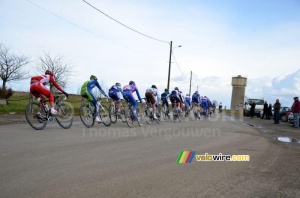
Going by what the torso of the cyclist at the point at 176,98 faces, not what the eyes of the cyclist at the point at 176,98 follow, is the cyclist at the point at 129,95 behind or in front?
behind

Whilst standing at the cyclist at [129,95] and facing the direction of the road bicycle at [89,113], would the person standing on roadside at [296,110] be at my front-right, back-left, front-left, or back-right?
back-left

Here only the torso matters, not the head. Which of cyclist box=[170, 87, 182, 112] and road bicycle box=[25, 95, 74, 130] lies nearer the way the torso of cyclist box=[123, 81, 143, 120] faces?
the cyclist

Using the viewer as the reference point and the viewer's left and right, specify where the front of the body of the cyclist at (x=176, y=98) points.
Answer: facing away from the viewer and to the right of the viewer

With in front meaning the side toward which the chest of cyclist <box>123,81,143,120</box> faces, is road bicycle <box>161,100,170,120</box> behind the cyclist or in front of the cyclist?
in front

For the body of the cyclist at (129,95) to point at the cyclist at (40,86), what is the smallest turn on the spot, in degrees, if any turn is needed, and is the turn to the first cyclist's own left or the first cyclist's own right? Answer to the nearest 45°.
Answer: approximately 180°

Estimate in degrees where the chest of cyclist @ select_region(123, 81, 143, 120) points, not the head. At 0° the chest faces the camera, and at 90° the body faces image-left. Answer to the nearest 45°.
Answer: approximately 225°

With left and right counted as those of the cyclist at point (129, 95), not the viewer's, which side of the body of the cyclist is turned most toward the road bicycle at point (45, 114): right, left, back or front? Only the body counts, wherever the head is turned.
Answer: back

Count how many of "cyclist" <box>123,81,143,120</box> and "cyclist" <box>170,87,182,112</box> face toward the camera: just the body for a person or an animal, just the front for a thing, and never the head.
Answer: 0
